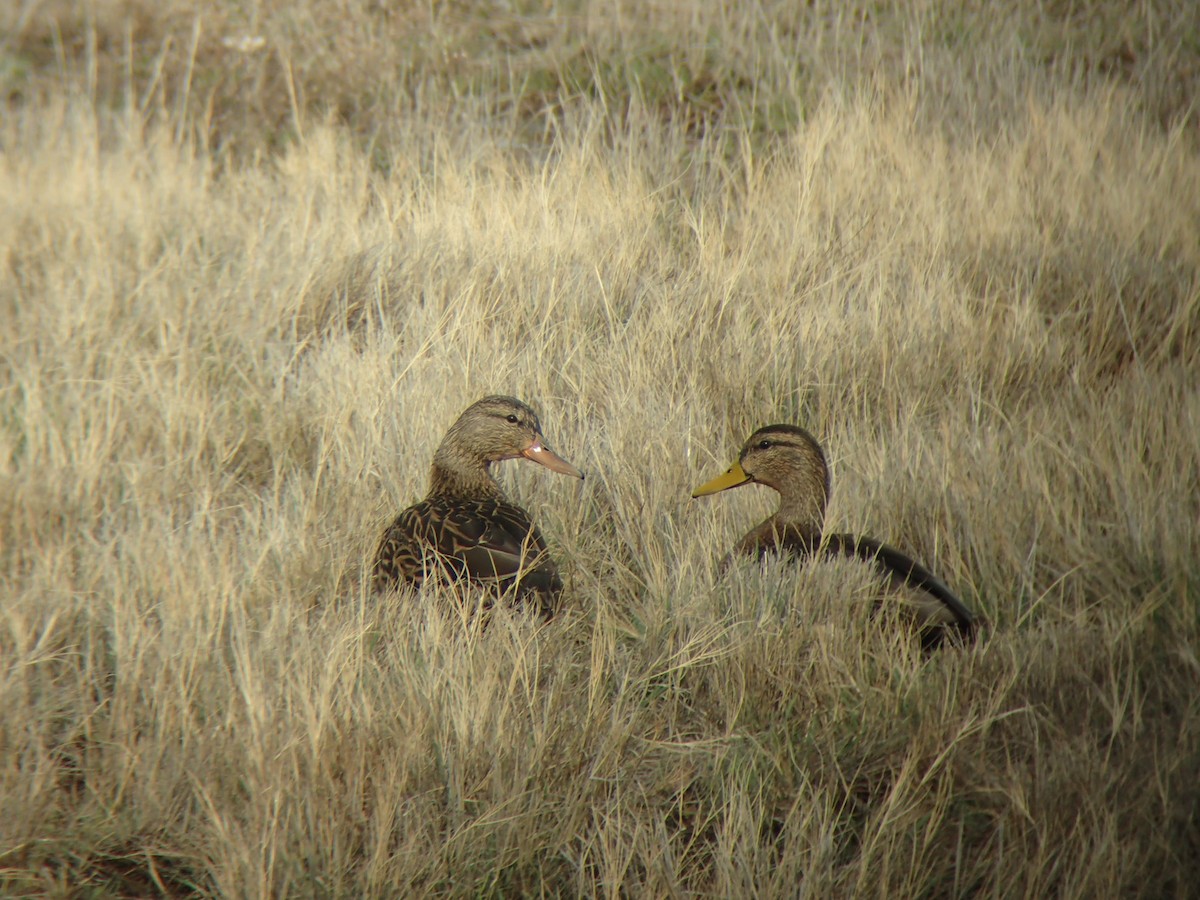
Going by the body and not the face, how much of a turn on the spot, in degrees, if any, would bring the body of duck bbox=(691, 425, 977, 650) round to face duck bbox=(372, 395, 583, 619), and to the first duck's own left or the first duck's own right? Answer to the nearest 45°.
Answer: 0° — it already faces it

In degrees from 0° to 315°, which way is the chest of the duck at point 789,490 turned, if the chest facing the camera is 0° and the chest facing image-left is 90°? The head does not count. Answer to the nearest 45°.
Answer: approximately 90°
